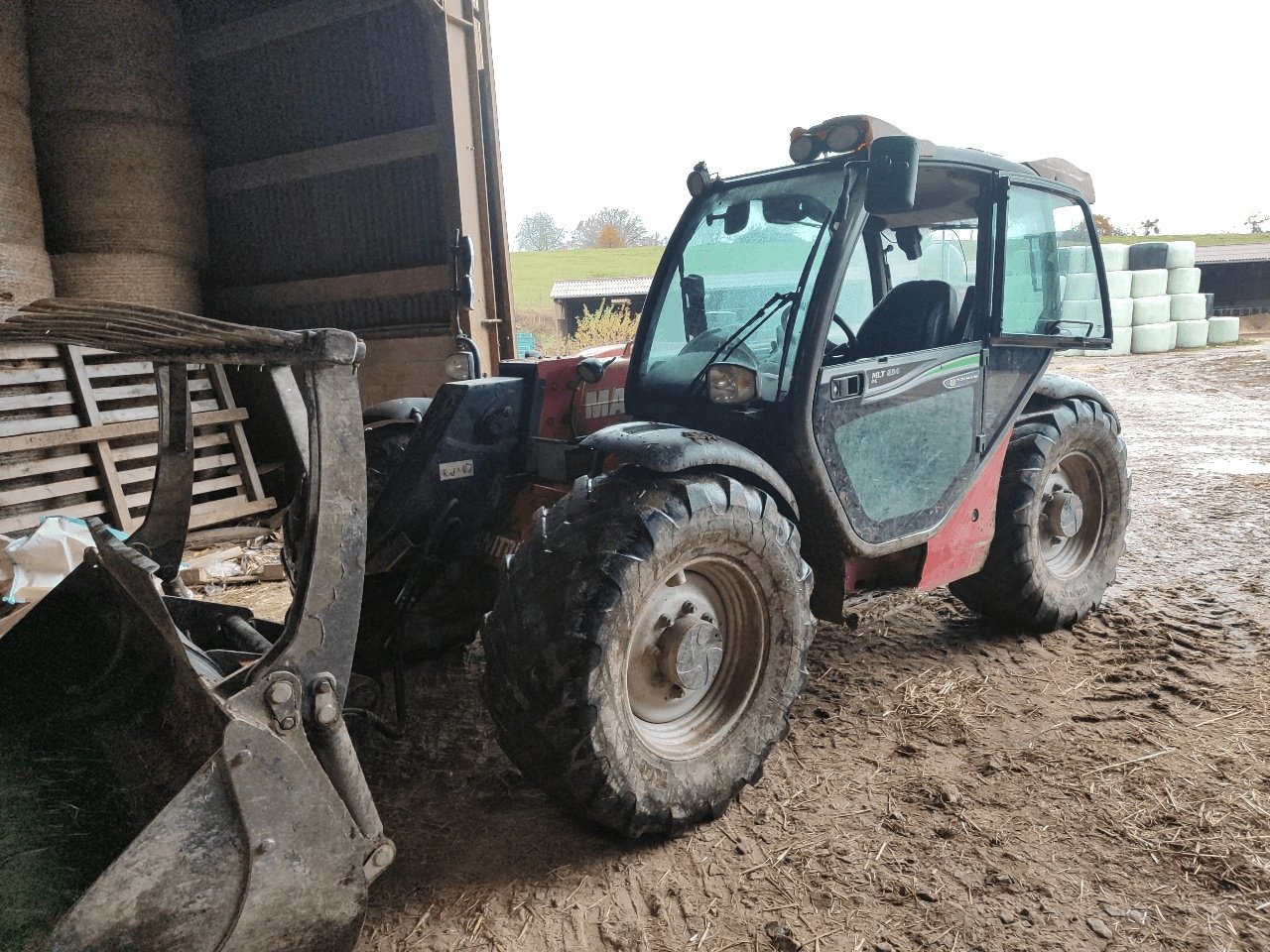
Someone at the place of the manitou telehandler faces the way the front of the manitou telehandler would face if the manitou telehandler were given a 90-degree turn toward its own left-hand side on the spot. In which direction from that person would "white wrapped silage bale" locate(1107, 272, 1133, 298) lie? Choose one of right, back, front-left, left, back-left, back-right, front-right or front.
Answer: left

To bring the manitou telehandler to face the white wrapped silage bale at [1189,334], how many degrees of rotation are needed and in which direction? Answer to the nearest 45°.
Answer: approximately 180°

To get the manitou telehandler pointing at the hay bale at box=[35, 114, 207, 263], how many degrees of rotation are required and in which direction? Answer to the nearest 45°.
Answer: approximately 90° to its right

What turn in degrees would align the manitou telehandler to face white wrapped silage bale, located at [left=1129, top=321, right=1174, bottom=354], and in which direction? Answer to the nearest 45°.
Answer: approximately 180°

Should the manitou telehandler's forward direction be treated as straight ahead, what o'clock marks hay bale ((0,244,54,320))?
The hay bale is roughly at 3 o'clock from the manitou telehandler.

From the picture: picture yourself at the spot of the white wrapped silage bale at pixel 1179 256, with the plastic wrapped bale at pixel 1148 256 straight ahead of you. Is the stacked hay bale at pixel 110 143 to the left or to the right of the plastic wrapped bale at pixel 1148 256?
left

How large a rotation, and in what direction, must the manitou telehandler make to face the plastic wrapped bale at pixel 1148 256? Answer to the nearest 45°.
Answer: approximately 180°

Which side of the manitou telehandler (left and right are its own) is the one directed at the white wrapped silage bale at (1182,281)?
back

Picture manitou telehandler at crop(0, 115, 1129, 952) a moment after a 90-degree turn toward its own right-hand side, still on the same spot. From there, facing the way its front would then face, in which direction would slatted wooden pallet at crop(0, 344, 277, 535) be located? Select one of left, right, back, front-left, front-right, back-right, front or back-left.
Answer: front

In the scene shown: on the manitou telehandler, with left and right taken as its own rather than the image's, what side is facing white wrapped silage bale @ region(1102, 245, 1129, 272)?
back

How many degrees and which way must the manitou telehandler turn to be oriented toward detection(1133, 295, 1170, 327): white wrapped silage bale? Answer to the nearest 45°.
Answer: approximately 180°

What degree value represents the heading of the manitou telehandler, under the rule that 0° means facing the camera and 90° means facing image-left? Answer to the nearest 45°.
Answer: approximately 45°

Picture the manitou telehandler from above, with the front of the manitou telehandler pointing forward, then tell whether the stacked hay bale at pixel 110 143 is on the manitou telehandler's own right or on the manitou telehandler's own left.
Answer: on the manitou telehandler's own right

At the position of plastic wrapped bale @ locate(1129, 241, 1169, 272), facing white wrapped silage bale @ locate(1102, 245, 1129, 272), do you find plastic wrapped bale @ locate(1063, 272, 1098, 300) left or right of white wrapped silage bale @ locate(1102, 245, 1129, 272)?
left

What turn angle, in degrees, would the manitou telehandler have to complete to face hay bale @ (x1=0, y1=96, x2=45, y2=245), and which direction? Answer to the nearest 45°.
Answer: approximately 90° to its right
